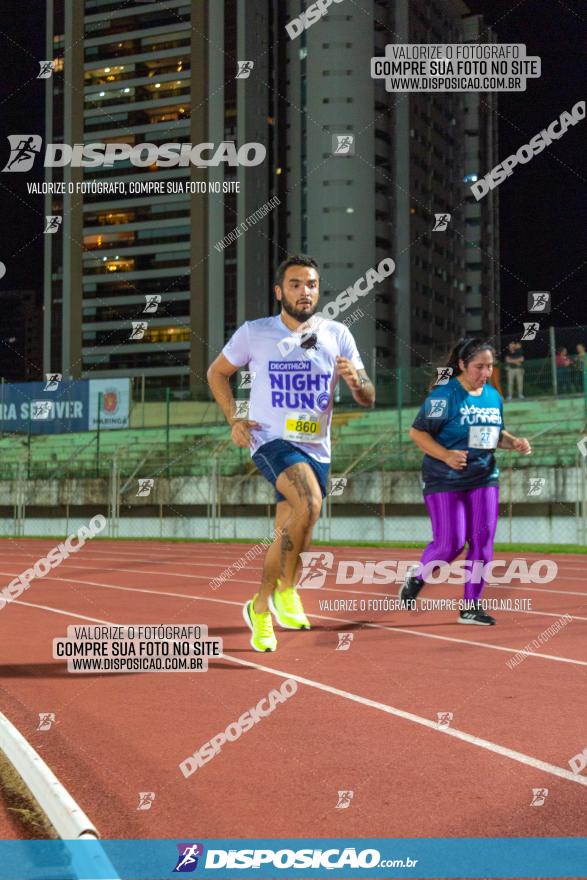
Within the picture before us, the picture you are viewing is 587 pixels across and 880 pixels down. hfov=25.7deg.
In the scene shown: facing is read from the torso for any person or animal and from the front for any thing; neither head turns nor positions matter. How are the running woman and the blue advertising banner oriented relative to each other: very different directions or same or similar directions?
same or similar directions

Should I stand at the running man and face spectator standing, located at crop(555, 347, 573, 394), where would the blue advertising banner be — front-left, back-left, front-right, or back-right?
front-left

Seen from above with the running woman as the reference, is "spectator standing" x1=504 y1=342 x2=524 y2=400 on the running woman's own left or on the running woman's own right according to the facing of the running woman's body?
on the running woman's own left

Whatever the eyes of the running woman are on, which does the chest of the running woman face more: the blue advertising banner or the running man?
the running man

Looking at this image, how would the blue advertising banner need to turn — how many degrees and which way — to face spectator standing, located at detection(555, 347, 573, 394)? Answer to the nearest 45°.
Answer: approximately 45° to its left

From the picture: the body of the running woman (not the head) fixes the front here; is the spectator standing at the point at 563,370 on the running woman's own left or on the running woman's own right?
on the running woman's own left

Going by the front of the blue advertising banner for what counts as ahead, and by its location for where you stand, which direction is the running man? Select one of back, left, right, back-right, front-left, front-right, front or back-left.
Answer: front

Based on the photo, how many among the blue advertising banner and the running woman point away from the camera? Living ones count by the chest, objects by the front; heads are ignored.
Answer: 0

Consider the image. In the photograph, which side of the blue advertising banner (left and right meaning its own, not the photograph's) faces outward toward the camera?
front

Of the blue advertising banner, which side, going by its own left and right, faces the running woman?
front
